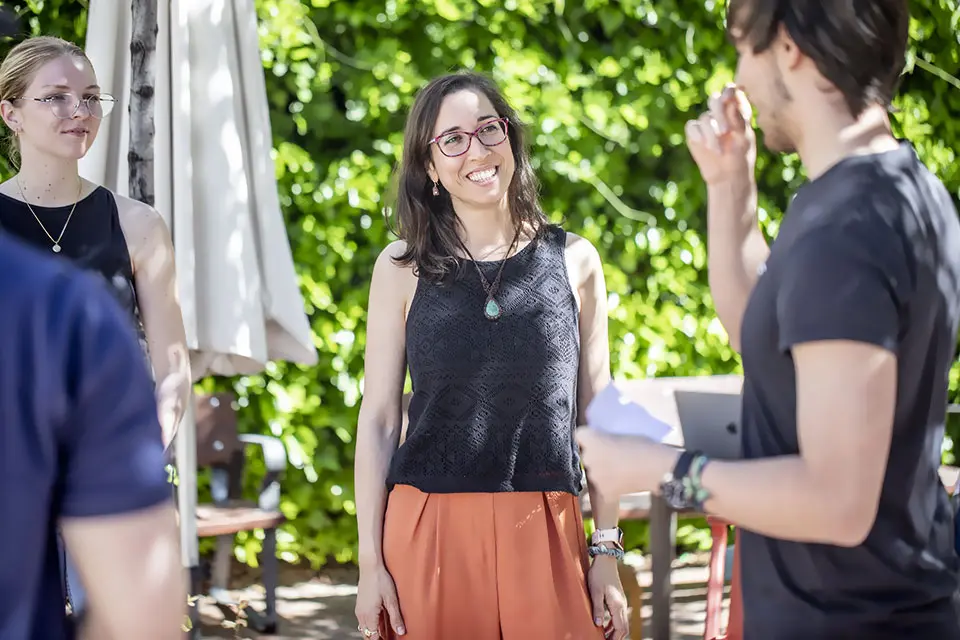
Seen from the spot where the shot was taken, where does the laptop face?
facing away from the viewer

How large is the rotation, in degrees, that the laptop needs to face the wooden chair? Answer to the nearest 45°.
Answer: approximately 45° to its left

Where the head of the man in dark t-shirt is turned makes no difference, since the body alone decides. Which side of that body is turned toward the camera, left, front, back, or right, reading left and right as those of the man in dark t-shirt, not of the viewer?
left

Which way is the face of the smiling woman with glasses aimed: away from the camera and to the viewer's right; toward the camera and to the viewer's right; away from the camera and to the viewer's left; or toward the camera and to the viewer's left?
toward the camera and to the viewer's right

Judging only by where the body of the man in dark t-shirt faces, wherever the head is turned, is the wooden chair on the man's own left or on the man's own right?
on the man's own right

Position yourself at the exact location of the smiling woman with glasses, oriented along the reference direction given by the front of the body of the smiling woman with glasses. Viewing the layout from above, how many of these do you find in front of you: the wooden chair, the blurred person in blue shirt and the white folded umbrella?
1

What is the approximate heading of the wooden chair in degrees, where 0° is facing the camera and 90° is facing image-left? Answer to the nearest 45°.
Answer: approximately 315°

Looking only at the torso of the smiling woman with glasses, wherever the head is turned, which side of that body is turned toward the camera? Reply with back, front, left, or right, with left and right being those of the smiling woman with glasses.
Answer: front

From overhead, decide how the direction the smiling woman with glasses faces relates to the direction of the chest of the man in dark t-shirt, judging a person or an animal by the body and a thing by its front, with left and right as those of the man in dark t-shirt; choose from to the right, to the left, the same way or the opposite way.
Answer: to the left

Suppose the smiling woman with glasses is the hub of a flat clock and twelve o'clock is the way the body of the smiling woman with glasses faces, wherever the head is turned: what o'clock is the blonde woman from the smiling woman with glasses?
The blonde woman is roughly at 4 o'clock from the smiling woman with glasses.

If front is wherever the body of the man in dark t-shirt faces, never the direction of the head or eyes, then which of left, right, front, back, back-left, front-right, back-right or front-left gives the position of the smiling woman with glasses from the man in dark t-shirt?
front-right

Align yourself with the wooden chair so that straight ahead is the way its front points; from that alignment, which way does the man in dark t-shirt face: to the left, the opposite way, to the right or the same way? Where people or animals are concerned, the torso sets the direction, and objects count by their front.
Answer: the opposite way

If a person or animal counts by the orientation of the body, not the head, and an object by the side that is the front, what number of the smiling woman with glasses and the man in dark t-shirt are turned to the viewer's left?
1
